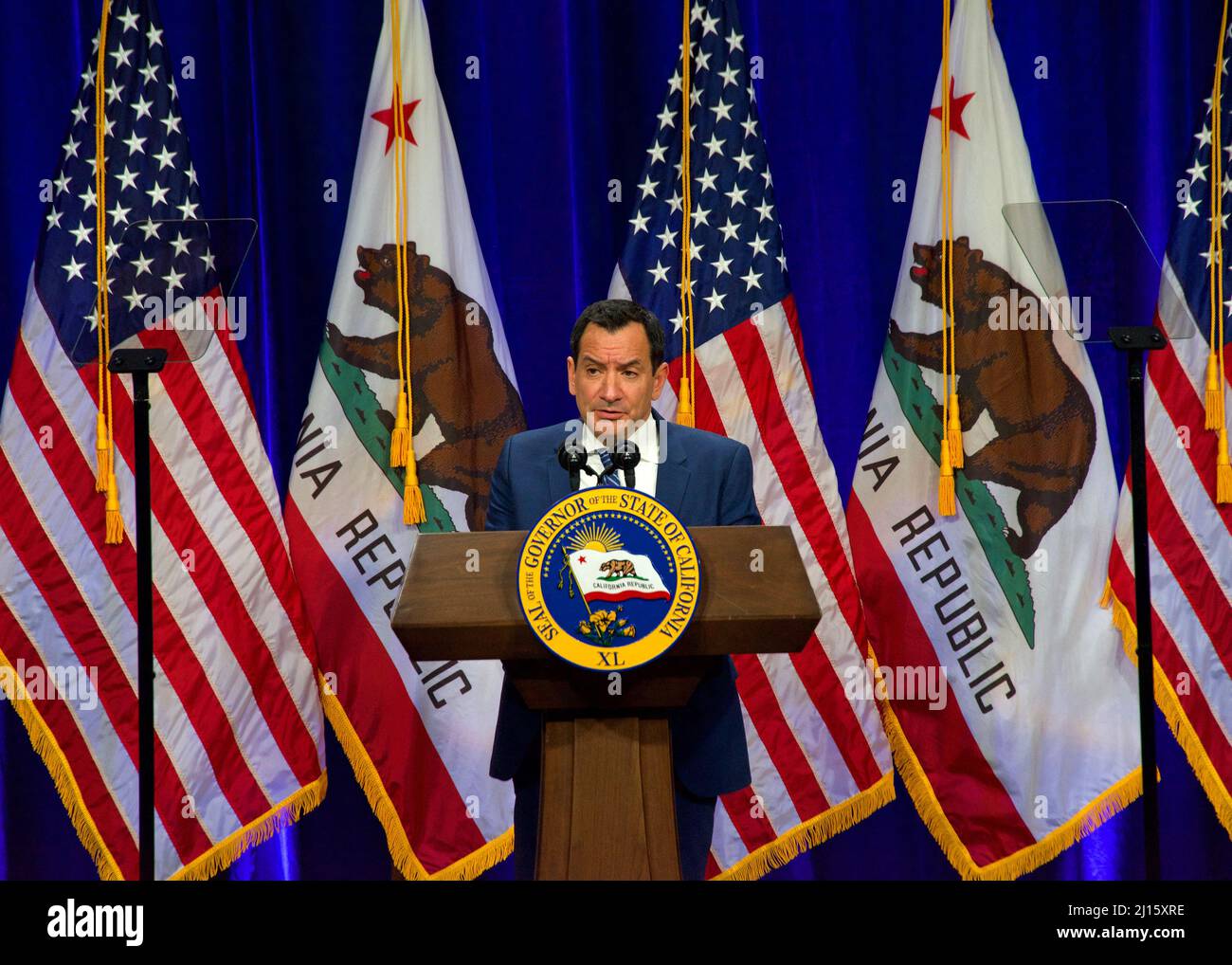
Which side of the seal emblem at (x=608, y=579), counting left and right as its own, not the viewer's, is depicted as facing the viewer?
front

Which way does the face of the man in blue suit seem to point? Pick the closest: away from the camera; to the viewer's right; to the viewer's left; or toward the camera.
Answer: toward the camera

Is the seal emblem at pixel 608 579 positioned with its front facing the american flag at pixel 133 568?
no

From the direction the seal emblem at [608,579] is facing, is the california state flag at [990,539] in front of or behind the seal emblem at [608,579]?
behind

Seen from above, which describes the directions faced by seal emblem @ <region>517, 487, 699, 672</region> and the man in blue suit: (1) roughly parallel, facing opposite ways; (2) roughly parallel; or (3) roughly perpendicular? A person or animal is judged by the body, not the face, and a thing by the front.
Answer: roughly parallel

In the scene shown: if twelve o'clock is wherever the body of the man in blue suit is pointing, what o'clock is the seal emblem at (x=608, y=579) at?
The seal emblem is roughly at 12 o'clock from the man in blue suit.

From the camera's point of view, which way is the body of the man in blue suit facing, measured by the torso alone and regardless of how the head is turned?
toward the camera

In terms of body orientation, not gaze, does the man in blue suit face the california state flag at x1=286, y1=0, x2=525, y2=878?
no

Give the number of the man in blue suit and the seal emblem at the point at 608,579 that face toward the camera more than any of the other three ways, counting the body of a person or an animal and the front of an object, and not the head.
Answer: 2
